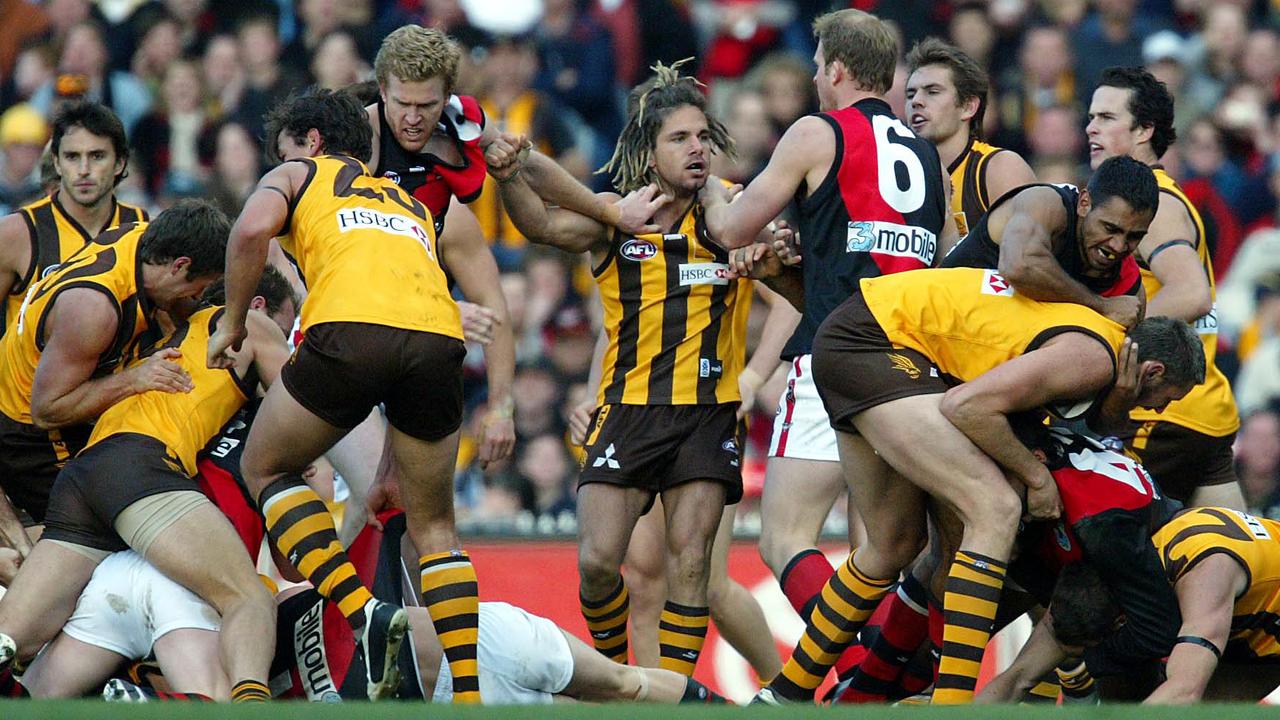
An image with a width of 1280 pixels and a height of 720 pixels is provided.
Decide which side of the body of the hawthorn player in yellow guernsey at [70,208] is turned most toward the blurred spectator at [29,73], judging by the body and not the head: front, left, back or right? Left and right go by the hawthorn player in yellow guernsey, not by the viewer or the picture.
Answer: back

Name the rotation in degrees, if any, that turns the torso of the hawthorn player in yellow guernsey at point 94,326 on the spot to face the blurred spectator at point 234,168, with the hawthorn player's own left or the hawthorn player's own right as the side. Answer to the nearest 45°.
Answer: approximately 90° to the hawthorn player's own left

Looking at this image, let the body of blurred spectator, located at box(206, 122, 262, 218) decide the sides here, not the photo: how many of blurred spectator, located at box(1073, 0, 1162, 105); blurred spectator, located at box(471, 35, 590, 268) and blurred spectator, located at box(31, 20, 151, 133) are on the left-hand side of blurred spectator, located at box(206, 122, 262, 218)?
2

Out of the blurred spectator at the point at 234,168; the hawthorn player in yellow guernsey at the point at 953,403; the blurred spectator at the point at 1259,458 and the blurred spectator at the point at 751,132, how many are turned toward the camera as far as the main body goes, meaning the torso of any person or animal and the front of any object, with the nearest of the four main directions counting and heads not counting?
3

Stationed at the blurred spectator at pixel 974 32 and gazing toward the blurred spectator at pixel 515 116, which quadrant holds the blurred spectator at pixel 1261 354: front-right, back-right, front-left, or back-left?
back-left

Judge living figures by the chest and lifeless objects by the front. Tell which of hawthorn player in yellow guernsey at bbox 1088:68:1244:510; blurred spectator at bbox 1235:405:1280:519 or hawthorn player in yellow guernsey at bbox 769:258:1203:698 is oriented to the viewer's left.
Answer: hawthorn player in yellow guernsey at bbox 1088:68:1244:510

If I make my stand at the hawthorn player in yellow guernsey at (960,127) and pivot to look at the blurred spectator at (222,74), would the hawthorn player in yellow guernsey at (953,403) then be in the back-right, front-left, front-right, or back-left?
back-left
